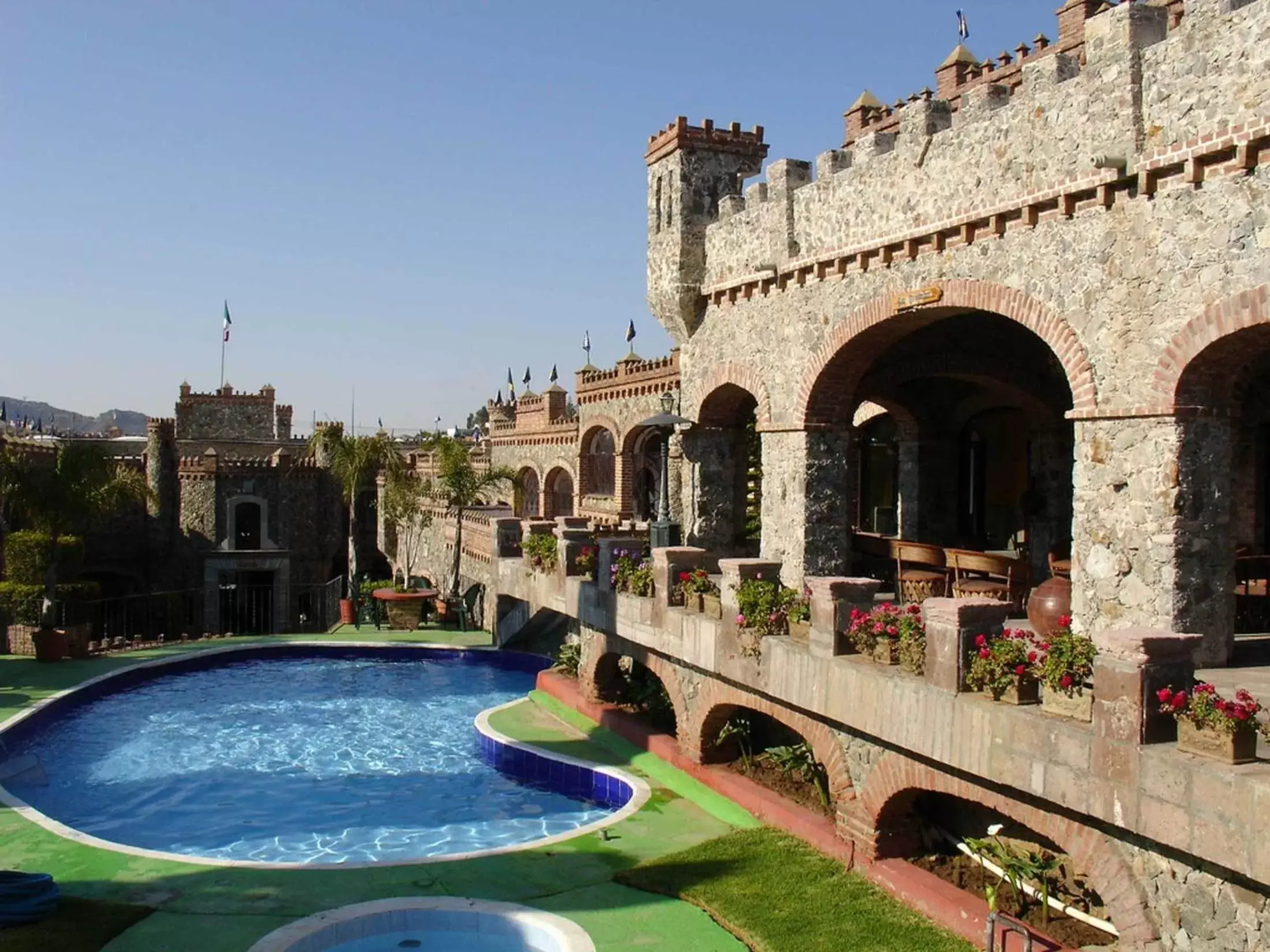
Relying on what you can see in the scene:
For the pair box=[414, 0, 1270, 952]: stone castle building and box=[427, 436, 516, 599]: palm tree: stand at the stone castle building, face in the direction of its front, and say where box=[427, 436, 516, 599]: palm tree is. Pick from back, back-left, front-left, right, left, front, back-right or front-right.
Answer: right

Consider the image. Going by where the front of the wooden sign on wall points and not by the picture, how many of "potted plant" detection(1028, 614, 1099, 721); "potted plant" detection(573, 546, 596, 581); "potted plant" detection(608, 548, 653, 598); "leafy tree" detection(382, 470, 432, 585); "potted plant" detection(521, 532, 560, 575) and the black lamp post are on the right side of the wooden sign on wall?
5

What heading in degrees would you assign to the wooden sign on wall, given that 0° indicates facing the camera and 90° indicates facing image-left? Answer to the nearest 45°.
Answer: approximately 45°

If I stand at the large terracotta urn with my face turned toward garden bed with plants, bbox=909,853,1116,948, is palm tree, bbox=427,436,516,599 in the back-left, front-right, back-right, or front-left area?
back-right

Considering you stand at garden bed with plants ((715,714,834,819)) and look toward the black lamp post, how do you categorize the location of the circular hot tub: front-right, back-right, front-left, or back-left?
back-left

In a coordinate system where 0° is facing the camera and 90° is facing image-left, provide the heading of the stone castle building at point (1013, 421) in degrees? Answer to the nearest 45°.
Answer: approximately 45°
